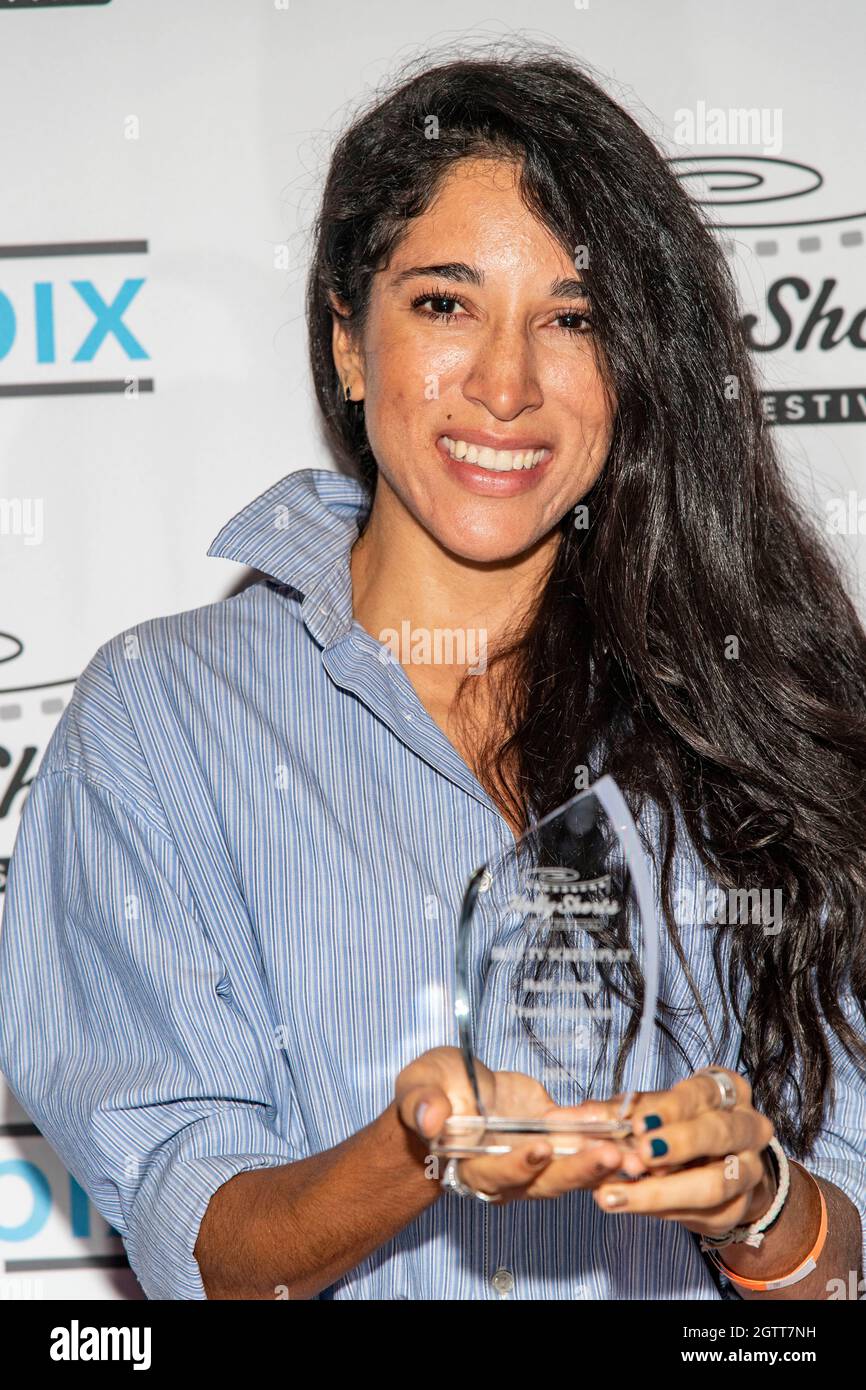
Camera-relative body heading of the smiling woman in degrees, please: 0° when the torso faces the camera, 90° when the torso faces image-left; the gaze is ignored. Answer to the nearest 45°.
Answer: approximately 0°
